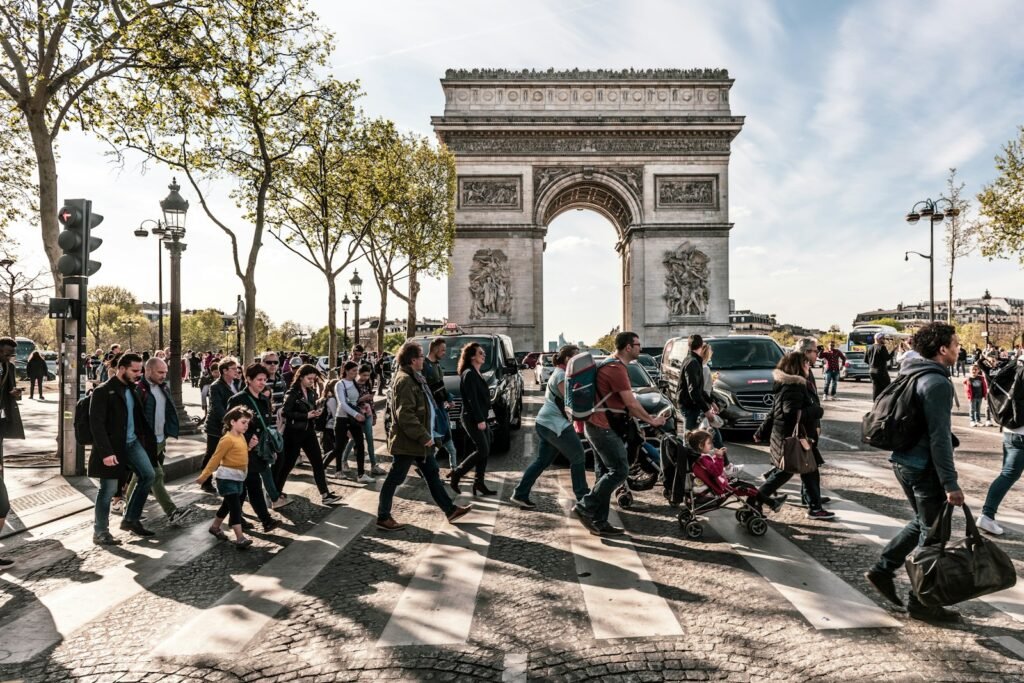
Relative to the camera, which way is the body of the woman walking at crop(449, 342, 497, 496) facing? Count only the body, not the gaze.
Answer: to the viewer's right

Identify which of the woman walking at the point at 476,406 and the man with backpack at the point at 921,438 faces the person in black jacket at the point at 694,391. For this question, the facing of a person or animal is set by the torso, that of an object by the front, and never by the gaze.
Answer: the woman walking

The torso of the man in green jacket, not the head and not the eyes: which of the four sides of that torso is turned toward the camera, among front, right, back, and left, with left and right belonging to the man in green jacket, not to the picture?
right

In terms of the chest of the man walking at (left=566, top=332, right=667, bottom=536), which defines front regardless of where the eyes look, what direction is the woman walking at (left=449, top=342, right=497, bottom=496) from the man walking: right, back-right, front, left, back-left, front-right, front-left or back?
back-left

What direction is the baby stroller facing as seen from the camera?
to the viewer's right

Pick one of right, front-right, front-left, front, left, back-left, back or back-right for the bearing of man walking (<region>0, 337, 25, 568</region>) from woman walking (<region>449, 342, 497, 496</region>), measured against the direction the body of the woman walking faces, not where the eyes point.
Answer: back

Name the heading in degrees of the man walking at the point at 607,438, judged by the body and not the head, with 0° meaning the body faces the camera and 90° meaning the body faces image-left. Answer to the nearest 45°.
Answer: approximately 270°
